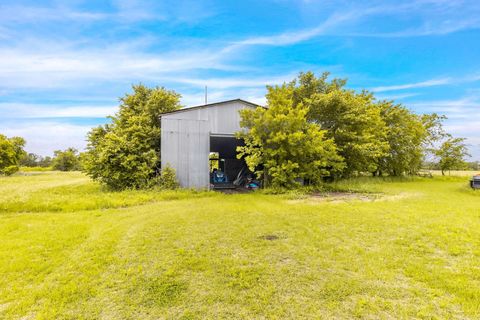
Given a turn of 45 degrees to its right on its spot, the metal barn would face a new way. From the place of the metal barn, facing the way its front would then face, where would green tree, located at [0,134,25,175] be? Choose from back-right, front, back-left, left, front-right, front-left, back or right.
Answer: right

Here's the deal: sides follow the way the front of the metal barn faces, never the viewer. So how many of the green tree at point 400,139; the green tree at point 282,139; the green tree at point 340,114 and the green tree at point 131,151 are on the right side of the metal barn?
1

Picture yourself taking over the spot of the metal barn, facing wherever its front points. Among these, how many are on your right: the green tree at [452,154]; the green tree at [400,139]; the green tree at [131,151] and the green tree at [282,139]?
1

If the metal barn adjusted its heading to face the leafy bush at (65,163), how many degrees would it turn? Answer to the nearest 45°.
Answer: approximately 135° to its right

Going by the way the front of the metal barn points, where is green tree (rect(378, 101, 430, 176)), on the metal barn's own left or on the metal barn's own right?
on the metal barn's own left

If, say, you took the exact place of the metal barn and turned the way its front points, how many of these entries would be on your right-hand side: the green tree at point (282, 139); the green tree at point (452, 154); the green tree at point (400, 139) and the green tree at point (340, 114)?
0

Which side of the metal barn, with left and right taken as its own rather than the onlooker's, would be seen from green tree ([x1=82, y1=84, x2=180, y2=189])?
right

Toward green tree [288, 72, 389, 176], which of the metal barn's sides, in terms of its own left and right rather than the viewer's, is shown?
left

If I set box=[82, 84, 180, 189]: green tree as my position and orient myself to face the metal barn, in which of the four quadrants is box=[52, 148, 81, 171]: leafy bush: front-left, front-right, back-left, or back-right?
back-left

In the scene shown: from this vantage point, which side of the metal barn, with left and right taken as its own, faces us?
front

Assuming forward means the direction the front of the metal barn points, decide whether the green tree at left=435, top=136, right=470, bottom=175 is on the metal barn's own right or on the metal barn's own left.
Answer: on the metal barn's own left

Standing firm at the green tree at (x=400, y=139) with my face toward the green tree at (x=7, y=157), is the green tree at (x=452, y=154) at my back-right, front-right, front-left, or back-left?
back-right

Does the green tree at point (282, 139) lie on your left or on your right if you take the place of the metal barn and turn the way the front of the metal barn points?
on your left
